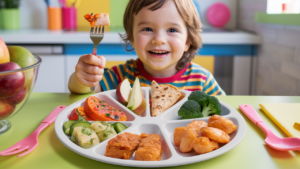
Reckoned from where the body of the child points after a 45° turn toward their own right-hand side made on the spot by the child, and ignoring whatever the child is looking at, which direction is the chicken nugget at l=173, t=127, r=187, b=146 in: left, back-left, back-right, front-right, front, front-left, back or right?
front-left

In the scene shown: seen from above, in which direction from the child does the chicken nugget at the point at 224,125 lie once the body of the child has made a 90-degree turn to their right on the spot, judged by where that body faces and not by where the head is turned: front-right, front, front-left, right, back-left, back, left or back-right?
left

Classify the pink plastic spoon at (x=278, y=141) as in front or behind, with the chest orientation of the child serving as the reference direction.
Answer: in front

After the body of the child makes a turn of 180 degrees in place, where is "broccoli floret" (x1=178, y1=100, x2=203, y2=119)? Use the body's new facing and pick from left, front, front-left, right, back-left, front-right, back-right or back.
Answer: back

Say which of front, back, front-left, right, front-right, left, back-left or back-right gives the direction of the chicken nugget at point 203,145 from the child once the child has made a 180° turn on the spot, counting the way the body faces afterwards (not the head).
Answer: back

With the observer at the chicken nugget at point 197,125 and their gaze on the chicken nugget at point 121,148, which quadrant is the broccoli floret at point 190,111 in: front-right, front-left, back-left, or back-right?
back-right

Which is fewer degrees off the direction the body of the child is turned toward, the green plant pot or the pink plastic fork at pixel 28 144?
the pink plastic fork

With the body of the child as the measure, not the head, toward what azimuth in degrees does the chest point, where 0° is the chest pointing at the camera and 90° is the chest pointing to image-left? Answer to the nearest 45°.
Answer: approximately 0°

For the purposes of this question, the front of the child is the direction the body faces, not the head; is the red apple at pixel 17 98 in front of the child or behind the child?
in front

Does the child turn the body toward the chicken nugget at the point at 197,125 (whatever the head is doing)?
yes

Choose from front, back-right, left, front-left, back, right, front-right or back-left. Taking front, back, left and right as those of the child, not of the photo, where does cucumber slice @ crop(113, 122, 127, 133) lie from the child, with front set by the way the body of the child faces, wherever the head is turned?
front

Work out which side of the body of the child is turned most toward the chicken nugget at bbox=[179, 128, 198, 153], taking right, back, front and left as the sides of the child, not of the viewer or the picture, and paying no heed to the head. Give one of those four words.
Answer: front
